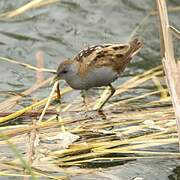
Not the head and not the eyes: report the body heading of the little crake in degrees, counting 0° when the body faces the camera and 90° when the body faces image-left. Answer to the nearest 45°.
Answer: approximately 90°
